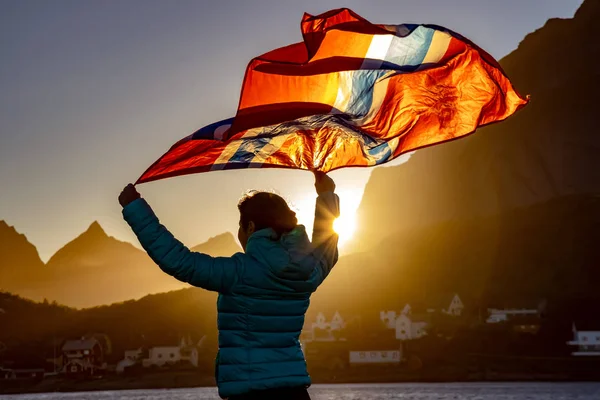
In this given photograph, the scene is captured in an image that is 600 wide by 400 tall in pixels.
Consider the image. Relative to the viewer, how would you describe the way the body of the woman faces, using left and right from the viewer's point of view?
facing away from the viewer and to the left of the viewer
